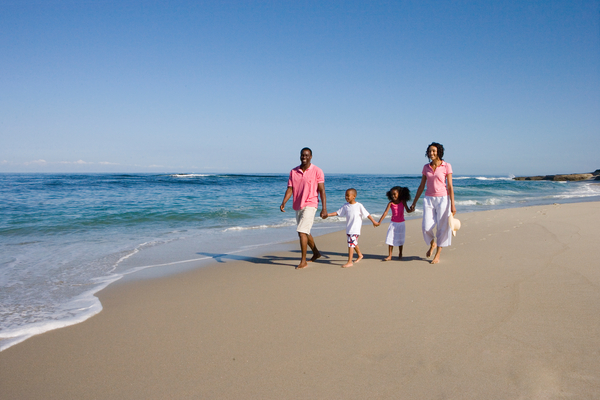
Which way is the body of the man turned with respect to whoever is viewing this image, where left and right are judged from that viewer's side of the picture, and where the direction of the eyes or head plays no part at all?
facing the viewer and to the left of the viewer

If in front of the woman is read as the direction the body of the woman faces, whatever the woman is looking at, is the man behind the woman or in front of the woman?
in front

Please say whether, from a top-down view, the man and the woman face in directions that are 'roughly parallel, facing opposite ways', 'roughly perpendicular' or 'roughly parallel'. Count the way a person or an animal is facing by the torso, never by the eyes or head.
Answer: roughly parallel

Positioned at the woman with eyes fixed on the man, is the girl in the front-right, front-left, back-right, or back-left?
front-right

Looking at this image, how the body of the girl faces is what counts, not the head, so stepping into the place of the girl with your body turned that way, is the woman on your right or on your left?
on your left

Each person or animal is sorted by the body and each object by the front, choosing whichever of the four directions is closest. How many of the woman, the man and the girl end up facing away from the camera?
0

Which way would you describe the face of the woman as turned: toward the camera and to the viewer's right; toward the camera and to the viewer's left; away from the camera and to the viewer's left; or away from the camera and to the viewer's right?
toward the camera and to the viewer's left

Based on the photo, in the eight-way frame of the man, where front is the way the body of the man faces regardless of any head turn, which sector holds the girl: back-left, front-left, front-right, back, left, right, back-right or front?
back-left

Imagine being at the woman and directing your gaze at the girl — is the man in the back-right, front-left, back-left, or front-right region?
front-left

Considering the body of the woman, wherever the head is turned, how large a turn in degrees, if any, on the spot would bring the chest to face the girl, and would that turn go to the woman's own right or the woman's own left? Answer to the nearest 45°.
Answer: approximately 45° to the woman's own right

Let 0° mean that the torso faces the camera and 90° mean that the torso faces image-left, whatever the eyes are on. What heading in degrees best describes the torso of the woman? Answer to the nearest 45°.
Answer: approximately 45°
